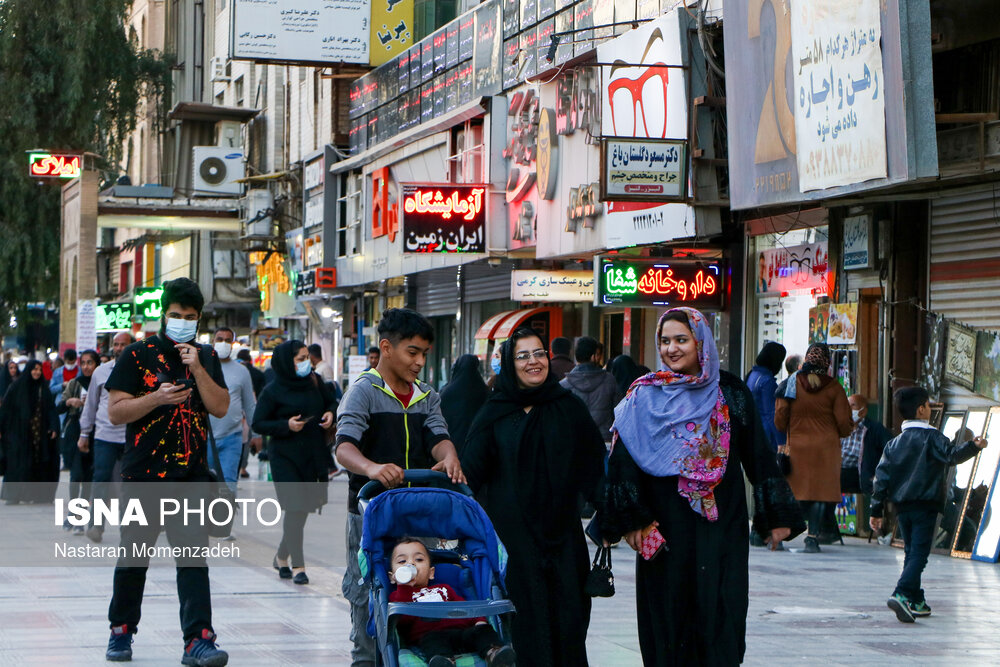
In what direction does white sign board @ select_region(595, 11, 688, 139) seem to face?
toward the camera

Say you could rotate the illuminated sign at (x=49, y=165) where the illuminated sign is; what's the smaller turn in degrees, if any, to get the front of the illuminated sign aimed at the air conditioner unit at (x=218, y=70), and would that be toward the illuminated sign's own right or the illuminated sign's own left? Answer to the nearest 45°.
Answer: approximately 135° to the illuminated sign's own left

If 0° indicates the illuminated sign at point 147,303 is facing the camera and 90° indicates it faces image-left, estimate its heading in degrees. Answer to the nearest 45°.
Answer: approximately 0°

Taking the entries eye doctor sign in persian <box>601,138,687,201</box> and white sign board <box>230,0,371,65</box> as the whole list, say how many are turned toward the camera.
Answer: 2

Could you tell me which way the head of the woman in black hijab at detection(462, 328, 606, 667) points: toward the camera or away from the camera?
toward the camera

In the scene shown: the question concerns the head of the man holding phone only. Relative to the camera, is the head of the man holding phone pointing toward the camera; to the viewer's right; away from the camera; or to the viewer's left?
toward the camera

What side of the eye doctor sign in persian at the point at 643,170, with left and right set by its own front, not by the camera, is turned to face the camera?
front

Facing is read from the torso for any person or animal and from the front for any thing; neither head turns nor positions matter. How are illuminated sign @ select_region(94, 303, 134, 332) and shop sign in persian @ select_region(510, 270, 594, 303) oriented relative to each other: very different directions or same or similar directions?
same or similar directions

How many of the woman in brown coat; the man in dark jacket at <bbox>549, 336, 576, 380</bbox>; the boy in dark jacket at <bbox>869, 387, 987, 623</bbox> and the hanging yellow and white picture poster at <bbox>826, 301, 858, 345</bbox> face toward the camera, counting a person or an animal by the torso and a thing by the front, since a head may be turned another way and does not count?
1

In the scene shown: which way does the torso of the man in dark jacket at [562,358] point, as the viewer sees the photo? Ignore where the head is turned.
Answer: away from the camera

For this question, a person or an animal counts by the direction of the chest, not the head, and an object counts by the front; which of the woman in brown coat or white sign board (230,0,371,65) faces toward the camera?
the white sign board

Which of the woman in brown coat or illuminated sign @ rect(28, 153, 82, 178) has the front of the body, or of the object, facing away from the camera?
the woman in brown coat

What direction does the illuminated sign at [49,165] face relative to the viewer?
toward the camera

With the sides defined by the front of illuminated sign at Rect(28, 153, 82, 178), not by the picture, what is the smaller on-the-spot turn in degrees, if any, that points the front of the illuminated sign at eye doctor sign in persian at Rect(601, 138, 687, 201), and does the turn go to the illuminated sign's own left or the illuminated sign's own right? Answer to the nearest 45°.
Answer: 0° — it already faces it

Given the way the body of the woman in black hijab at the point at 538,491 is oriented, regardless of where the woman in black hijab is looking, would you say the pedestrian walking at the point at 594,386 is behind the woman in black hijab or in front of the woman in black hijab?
behind

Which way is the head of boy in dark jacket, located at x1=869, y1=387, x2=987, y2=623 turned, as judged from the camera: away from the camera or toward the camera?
away from the camera

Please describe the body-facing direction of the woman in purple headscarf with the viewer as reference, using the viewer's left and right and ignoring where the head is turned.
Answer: facing the viewer
